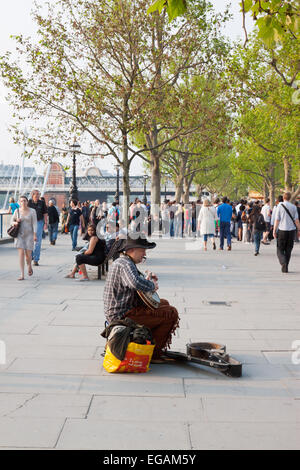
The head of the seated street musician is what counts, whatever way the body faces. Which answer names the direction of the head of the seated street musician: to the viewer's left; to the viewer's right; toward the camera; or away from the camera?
to the viewer's right

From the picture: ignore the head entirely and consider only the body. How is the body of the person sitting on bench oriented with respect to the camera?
to the viewer's left

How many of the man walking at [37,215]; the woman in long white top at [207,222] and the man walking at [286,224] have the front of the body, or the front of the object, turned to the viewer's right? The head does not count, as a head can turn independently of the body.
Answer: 0

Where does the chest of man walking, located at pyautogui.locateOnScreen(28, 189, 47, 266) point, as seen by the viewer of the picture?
toward the camera

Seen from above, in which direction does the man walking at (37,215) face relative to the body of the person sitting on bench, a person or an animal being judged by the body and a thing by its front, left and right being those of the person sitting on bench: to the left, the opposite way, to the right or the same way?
to the left

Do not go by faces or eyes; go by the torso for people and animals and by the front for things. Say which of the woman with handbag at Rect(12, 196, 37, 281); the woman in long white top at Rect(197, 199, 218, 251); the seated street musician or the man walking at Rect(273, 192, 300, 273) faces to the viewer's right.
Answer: the seated street musician

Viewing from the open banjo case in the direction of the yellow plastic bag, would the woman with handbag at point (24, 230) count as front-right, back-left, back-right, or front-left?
front-right

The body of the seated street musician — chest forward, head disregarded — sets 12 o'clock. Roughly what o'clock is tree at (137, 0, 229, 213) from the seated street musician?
The tree is roughly at 9 o'clock from the seated street musician.

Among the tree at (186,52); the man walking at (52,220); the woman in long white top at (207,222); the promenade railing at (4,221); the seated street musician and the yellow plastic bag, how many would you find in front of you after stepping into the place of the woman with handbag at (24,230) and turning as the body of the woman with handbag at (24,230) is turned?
2

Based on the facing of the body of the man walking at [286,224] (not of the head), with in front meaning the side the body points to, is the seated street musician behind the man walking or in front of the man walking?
behind

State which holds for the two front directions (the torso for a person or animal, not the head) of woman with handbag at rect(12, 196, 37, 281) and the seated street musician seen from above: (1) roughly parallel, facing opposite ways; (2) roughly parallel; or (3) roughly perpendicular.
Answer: roughly perpendicular

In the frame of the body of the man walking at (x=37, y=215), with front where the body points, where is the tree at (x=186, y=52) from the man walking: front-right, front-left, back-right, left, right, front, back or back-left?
back-left

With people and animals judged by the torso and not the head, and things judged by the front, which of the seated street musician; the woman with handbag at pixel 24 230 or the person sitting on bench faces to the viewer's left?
the person sitting on bench

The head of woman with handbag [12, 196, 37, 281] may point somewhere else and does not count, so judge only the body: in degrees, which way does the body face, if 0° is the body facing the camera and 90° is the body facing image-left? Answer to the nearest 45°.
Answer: approximately 0°

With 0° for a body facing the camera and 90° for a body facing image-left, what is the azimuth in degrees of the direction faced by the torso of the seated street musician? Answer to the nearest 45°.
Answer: approximately 270°

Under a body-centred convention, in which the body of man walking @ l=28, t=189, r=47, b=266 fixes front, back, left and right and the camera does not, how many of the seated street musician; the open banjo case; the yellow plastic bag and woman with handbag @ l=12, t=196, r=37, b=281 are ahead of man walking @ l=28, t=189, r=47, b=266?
4
